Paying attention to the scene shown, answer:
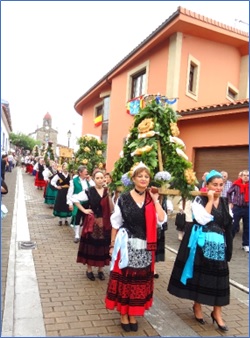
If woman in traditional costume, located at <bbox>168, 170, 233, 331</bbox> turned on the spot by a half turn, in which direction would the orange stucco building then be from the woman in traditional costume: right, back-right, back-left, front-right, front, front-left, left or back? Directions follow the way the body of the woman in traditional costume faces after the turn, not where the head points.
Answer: front-right

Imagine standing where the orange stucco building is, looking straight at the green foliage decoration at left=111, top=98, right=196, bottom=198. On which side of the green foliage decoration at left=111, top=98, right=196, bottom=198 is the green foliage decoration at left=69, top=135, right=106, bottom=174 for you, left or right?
right

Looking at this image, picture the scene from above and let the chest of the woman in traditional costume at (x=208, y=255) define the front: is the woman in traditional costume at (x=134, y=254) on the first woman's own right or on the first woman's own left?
on the first woman's own right

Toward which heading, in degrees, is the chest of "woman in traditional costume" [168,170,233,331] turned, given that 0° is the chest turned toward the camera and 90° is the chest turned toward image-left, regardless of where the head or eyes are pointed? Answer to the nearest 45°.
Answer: approximately 315°

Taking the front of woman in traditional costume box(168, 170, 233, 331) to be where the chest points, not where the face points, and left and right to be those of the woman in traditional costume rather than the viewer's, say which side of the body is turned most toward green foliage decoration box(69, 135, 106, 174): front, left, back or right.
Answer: back
